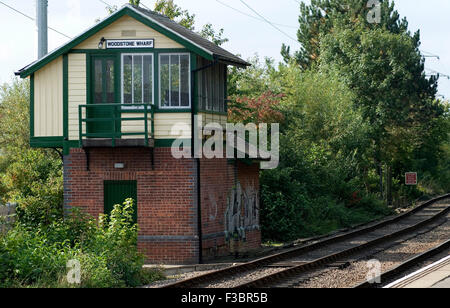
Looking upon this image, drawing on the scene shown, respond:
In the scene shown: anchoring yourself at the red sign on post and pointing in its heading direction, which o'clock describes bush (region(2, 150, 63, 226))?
The bush is roughly at 1 o'clock from the red sign on post.

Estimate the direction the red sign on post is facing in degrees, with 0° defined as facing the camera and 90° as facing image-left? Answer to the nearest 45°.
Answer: approximately 0°

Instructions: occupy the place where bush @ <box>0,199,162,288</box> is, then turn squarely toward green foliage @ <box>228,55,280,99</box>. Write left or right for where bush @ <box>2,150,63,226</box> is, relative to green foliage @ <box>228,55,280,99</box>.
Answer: left

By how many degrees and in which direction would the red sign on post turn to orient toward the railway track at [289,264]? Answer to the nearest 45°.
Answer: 0° — it already faces it

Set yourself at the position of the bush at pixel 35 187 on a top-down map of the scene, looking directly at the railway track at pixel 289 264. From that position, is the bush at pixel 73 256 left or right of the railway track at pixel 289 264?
right

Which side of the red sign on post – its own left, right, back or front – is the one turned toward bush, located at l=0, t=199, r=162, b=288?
front

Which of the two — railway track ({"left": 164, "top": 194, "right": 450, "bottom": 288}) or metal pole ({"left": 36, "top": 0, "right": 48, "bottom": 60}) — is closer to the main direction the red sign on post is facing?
the railway track
